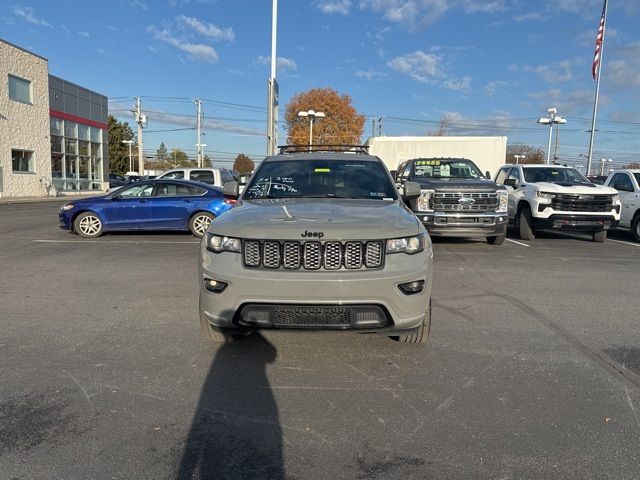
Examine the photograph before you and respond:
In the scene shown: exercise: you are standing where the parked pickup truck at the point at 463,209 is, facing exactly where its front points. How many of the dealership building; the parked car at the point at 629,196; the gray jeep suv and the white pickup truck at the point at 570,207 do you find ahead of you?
1

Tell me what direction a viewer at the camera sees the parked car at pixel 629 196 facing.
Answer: facing the viewer and to the right of the viewer

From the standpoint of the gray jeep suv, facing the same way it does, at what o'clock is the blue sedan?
The blue sedan is roughly at 5 o'clock from the gray jeep suv.

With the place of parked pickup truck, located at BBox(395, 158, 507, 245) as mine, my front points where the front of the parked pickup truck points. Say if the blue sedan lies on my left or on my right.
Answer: on my right

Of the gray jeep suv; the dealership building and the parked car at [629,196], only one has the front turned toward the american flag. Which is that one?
the dealership building

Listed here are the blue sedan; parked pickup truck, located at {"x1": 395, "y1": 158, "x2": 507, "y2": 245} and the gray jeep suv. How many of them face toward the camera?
2

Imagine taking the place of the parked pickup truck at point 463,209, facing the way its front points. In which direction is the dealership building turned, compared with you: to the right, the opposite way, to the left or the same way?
to the left

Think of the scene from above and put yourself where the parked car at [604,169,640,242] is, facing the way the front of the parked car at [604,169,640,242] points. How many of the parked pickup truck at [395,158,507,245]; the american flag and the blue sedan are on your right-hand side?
2

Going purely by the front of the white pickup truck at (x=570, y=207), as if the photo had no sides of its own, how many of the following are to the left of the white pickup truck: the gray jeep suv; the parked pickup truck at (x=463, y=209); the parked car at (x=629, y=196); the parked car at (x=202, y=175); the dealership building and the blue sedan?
1

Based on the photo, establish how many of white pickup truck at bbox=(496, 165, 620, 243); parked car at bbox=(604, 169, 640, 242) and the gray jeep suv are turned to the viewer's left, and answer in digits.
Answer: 0

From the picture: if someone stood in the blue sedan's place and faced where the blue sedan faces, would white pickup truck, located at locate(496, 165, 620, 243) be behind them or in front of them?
behind

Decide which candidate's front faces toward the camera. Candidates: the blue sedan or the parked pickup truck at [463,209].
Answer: the parked pickup truck

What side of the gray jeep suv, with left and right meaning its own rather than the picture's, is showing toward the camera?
front

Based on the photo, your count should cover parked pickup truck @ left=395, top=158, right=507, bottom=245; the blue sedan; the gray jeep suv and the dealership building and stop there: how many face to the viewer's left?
1

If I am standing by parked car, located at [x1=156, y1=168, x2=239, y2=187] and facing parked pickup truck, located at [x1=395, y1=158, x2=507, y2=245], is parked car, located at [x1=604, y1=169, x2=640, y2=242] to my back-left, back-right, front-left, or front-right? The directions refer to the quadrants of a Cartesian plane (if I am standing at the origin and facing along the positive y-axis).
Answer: front-left

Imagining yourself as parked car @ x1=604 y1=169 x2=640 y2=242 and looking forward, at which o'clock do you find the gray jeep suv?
The gray jeep suv is roughly at 2 o'clock from the parked car.

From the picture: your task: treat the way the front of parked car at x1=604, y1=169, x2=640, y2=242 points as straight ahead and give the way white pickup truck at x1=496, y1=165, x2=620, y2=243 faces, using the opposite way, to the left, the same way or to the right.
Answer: the same way
